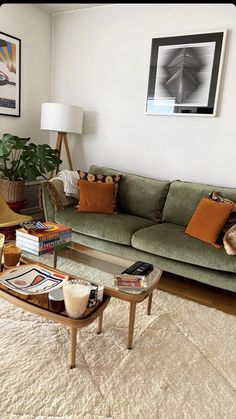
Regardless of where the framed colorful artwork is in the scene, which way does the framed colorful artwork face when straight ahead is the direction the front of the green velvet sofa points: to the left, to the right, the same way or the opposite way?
to the left

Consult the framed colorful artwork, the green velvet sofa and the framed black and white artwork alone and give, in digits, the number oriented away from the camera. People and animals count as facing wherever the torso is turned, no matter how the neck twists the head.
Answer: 0

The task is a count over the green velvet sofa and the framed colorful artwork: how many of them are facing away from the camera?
0

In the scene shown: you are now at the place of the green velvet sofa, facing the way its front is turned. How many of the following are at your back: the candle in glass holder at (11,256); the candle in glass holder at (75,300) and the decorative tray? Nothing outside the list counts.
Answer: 0

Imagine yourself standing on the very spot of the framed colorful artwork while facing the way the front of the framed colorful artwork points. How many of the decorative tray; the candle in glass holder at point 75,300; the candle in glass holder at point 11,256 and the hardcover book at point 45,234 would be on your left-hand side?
0

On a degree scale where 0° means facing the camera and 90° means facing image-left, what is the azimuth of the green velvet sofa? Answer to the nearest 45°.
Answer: approximately 45°

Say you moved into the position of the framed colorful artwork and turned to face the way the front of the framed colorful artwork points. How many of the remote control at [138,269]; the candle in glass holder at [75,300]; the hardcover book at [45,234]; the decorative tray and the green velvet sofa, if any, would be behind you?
0

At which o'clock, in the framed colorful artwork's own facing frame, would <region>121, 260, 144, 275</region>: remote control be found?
The remote control is roughly at 1 o'clock from the framed colorful artwork.

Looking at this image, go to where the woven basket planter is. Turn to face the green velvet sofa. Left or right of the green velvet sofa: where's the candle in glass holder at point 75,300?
right

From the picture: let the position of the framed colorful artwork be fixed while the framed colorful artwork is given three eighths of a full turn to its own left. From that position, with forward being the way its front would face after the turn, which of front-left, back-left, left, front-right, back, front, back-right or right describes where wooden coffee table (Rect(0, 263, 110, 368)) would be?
back

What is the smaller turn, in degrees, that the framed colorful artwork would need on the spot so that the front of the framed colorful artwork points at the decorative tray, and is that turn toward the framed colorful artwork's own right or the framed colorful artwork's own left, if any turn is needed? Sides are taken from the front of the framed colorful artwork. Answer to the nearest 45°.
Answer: approximately 45° to the framed colorful artwork's own right

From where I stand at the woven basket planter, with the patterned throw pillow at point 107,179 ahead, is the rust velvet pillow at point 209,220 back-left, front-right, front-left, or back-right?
front-right

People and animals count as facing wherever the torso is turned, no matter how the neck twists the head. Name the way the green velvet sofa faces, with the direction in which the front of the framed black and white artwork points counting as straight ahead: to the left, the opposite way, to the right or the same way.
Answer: the same way

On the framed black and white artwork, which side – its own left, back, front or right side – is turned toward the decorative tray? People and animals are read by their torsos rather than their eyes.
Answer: front

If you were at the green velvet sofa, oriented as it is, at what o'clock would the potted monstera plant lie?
The potted monstera plant is roughly at 2 o'clock from the green velvet sofa.

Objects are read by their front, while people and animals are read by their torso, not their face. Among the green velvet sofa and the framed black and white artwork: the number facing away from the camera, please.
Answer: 0
